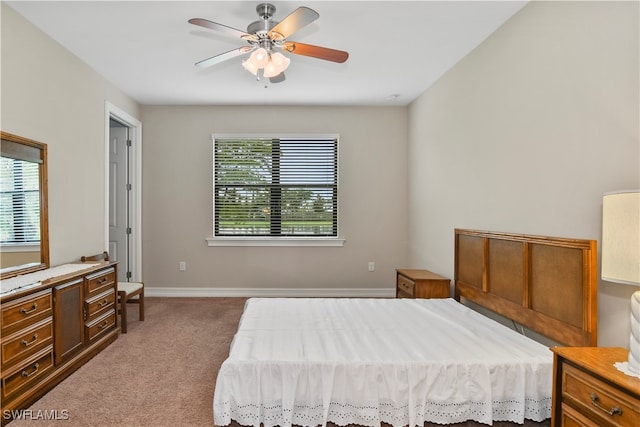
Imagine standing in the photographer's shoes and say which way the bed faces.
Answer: facing to the left of the viewer

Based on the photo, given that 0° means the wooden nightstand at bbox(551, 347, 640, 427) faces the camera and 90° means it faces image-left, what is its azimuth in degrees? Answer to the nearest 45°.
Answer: approximately 45°

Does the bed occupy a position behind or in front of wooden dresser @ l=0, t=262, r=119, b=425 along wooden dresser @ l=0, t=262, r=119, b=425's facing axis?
in front

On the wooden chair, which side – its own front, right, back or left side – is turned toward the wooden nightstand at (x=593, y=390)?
front

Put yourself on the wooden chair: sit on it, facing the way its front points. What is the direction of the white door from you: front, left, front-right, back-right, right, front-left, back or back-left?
back-left

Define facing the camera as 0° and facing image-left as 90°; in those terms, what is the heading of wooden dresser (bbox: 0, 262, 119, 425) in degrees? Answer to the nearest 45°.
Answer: approximately 315°

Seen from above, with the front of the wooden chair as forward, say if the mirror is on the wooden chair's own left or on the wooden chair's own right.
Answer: on the wooden chair's own right

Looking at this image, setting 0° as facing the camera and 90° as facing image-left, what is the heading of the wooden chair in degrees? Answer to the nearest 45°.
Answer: approximately 315°

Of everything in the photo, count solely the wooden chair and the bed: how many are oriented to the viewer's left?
1

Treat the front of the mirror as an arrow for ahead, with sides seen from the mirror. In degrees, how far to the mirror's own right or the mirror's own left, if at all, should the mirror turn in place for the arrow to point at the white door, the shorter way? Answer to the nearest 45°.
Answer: approximately 90° to the mirror's own left

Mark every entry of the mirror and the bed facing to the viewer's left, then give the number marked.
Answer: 1

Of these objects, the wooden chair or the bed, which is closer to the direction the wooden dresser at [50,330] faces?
the bed

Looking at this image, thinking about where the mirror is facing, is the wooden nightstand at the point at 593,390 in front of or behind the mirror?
in front

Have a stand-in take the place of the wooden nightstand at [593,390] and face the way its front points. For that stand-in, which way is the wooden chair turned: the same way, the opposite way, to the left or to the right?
the opposite way

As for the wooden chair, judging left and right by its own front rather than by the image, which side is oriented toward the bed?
front
